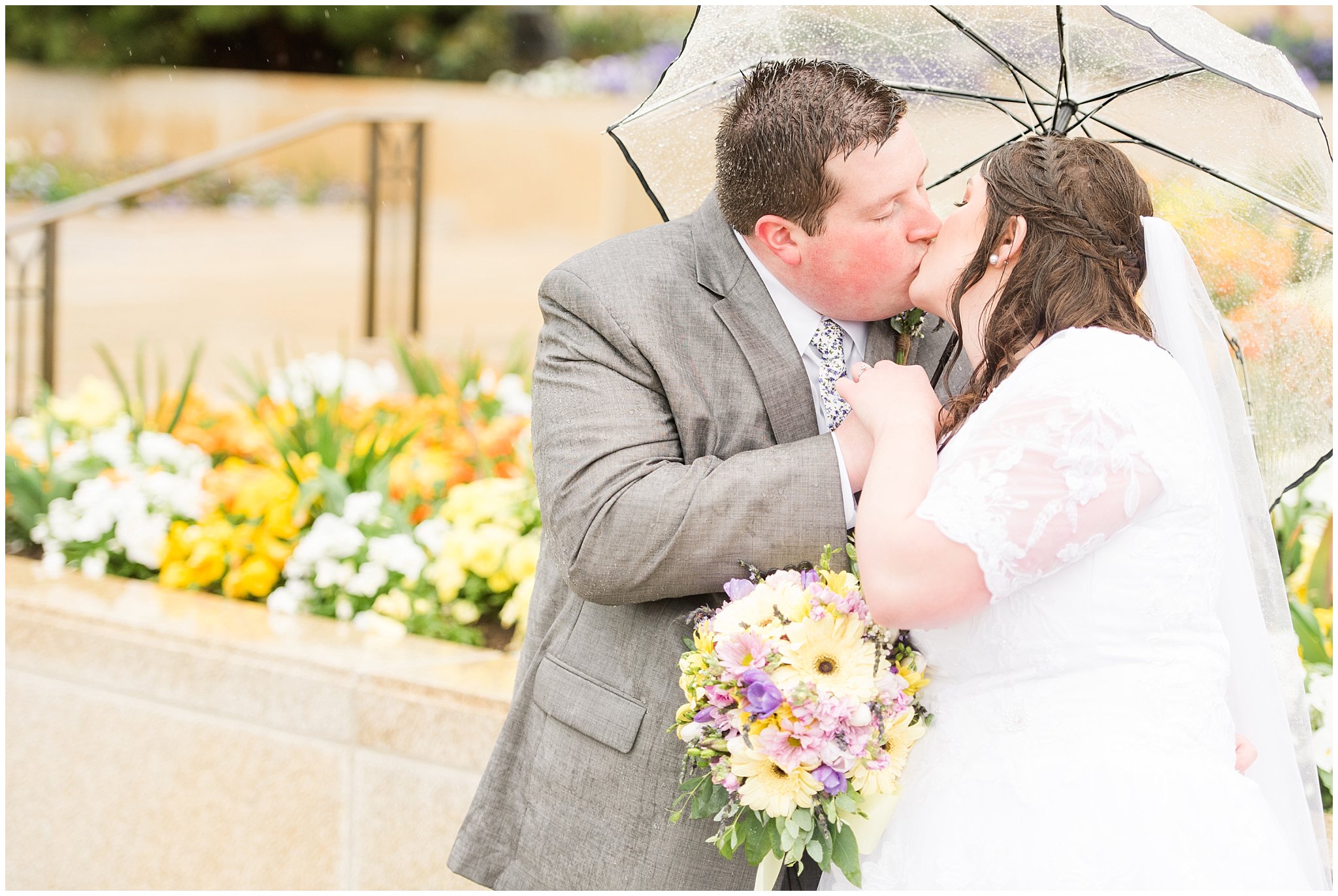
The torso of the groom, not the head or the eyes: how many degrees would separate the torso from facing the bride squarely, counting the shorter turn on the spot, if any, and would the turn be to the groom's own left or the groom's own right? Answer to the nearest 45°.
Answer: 0° — they already face them

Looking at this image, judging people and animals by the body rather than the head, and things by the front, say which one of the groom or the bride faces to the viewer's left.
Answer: the bride

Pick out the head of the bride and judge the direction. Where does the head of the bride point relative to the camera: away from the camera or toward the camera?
away from the camera

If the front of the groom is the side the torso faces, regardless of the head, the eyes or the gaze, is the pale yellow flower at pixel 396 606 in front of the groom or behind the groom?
behind

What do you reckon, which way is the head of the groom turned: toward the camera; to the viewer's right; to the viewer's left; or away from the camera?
to the viewer's right

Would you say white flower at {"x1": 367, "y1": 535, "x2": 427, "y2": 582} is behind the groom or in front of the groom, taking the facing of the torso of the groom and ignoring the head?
behind

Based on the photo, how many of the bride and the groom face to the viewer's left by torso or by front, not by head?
1

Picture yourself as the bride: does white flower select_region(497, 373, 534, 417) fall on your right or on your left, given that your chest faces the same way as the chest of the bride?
on your right

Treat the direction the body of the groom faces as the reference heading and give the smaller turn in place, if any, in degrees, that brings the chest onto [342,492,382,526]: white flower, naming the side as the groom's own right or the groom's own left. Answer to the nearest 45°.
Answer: approximately 180°

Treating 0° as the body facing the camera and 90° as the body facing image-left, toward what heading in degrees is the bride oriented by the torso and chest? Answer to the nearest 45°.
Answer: approximately 90°

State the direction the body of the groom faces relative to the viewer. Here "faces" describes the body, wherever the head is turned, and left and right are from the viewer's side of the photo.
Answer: facing the viewer and to the right of the viewer

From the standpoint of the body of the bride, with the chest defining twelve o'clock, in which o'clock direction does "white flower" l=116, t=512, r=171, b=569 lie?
The white flower is roughly at 1 o'clock from the bride.
